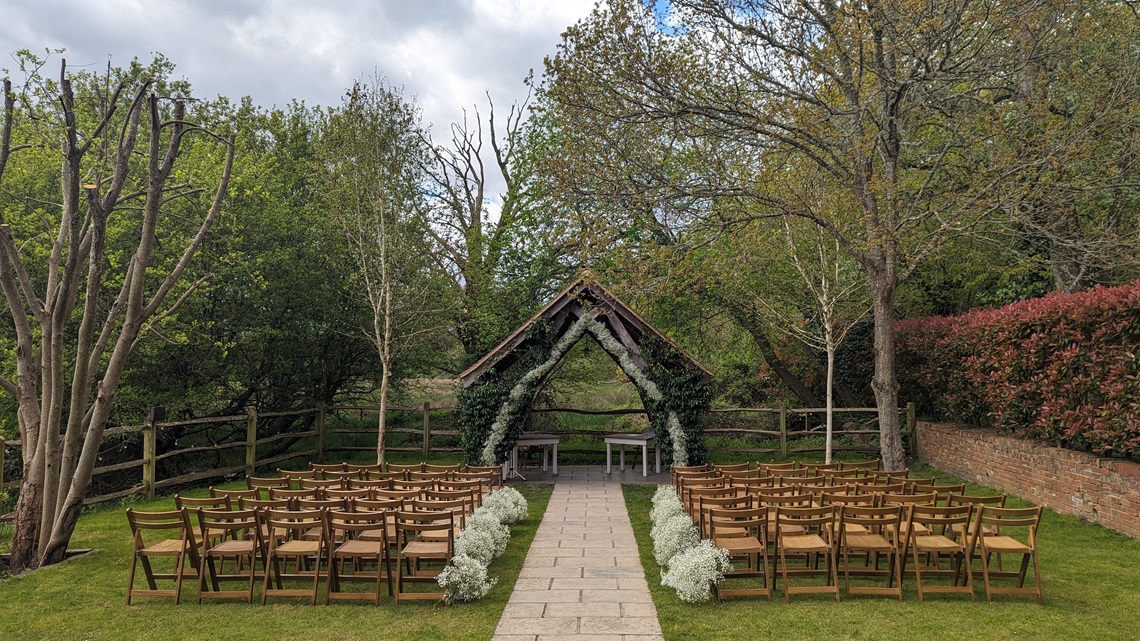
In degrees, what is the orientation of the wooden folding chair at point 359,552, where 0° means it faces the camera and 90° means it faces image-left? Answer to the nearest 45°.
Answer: approximately 180°

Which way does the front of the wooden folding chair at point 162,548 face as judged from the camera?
facing away from the viewer and to the right of the viewer

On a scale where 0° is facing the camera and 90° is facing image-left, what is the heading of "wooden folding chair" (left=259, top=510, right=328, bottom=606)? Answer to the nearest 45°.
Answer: approximately 180°

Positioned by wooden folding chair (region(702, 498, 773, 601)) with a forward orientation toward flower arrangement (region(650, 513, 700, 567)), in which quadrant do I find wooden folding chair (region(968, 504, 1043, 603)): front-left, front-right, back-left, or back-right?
back-right

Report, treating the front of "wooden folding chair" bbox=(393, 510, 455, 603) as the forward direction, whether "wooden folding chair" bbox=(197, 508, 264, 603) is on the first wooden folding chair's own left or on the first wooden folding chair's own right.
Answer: on the first wooden folding chair's own left

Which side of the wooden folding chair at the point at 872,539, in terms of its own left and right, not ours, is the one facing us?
back

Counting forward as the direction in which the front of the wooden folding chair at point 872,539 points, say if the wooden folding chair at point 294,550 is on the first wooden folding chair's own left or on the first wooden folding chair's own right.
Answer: on the first wooden folding chair's own left

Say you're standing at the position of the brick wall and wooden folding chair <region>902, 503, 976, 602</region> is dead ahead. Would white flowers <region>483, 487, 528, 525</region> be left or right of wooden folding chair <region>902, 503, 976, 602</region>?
right

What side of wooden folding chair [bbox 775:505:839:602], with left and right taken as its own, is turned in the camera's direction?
back

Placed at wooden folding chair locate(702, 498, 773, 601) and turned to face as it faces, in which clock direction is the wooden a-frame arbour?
The wooden a-frame arbour is roughly at 11 o'clock from the wooden folding chair.

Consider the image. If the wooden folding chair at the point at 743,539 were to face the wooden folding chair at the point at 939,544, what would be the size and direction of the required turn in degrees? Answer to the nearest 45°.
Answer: approximately 90° to its right

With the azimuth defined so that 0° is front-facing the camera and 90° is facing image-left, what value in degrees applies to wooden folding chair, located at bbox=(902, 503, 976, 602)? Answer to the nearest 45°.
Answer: approximately 180°

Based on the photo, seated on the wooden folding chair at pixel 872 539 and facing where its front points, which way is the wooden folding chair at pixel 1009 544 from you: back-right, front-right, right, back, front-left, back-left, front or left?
right
